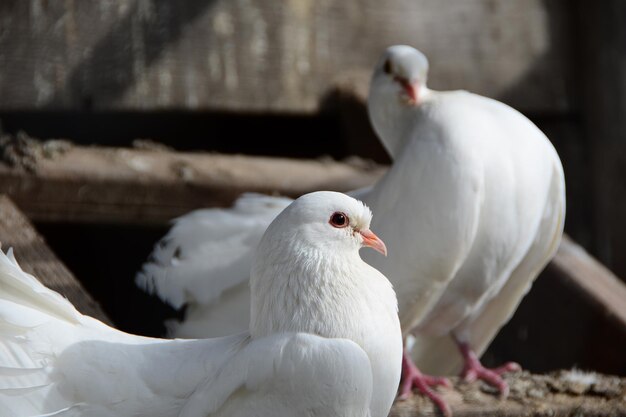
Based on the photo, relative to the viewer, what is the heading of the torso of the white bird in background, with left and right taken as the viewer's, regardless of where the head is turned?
facing the viewer and to the right of the viewer

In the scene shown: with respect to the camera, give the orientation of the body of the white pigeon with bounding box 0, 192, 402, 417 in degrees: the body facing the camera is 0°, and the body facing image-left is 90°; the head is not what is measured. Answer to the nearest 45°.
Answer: approximately 270°

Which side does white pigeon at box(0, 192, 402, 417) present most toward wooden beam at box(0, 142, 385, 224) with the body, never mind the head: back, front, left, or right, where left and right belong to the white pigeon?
left

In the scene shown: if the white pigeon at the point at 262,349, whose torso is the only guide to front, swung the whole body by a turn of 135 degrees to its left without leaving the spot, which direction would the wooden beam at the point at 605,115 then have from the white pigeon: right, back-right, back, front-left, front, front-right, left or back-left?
right

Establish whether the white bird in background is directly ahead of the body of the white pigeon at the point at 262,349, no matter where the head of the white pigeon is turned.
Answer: no

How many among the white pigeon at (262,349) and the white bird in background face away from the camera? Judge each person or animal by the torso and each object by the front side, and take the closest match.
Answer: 0

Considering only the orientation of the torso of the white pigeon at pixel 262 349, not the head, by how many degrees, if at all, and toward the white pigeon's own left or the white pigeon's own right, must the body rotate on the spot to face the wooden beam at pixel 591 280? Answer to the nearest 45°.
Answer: approximately 45° to the white pigeon's own left
